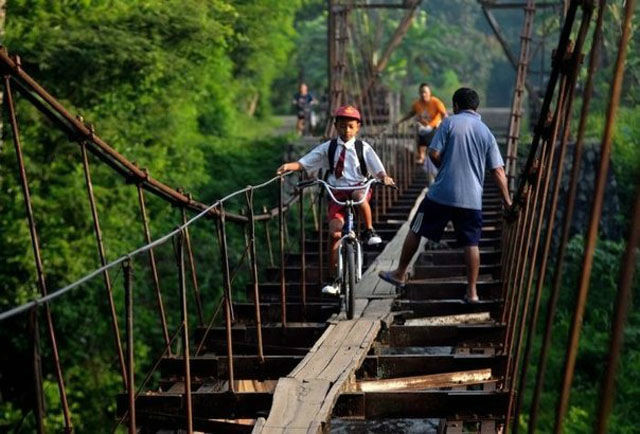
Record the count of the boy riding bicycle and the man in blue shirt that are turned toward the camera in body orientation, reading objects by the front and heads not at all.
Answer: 1

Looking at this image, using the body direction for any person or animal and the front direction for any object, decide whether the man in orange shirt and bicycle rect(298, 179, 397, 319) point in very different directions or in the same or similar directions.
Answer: same or similar directions

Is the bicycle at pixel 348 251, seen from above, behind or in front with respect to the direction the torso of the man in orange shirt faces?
in front

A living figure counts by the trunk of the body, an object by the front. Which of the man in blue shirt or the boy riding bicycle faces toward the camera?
the boy riding bicycle

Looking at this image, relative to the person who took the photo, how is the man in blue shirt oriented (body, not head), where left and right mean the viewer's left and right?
facing away from the viewer and to the left of the viewer

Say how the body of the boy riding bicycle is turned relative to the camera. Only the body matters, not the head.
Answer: toward the camera

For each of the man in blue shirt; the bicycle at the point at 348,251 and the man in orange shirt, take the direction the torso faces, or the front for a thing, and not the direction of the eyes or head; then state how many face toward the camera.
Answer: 2

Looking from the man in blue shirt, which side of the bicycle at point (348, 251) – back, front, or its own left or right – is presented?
left

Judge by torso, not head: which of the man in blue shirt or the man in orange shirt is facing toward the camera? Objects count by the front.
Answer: the man in orange shirt

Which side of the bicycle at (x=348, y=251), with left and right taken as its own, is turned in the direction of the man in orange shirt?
back

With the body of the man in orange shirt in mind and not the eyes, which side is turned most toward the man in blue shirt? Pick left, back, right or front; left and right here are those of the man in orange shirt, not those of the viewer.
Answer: front

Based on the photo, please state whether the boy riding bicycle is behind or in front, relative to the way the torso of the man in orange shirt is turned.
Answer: in front
